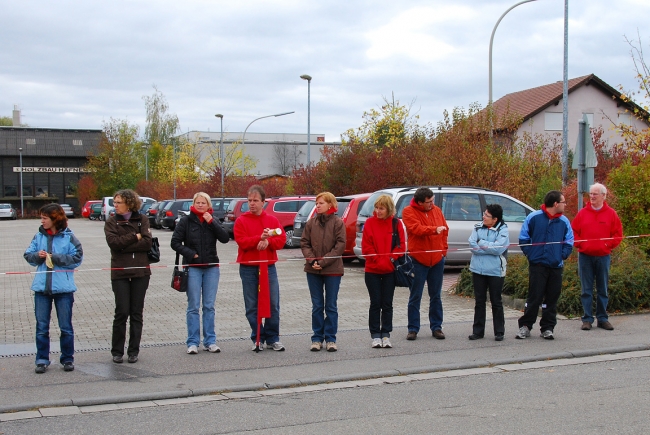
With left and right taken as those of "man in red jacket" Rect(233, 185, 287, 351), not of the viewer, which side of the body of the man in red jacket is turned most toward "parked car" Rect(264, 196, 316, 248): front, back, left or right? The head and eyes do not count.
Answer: back

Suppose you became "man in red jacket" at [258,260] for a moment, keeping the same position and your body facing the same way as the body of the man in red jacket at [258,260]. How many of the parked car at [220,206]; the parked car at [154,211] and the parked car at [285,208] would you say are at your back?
3

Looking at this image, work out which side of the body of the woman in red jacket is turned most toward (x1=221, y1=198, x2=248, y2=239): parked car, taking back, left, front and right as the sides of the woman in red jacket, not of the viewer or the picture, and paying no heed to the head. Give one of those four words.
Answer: back

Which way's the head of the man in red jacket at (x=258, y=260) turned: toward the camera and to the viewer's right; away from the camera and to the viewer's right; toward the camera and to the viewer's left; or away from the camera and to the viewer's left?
toward the camera and to the viewer's left

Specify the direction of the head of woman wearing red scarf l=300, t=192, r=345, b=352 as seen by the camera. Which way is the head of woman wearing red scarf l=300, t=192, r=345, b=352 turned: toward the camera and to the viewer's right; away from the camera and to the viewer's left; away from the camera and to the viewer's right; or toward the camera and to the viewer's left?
toward the camera and to the viewer's left

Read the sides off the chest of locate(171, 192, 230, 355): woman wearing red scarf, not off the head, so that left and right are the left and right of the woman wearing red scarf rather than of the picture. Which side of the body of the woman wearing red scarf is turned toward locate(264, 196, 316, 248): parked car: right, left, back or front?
back
